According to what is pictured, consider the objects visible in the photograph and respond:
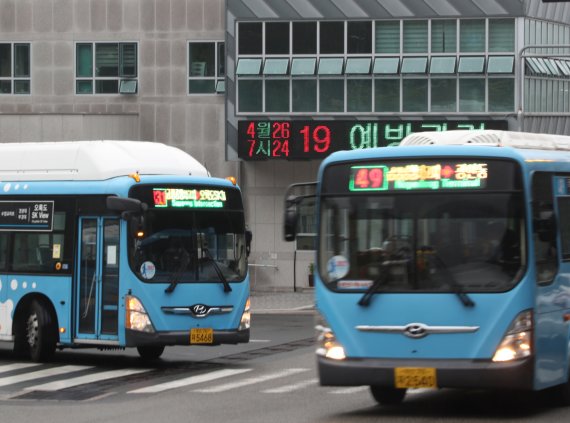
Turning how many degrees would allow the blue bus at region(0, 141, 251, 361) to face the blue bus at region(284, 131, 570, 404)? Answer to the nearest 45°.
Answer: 0° — it already faces it

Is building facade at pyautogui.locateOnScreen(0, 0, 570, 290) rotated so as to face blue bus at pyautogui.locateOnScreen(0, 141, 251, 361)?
yes

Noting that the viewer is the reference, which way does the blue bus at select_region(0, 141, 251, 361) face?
facing the viewer and to the right of the viewer

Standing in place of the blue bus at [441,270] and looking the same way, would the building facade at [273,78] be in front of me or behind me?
behind

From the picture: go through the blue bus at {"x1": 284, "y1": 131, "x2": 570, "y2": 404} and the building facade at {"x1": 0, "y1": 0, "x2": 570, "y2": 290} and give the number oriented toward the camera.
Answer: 2

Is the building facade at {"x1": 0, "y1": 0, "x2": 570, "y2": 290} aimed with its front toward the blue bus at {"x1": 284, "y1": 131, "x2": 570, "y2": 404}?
yes

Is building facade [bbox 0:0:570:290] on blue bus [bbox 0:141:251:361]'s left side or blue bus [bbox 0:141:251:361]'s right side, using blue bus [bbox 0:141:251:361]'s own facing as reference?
on its left

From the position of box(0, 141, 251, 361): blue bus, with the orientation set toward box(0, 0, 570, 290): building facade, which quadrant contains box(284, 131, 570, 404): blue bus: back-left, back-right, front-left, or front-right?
back-right

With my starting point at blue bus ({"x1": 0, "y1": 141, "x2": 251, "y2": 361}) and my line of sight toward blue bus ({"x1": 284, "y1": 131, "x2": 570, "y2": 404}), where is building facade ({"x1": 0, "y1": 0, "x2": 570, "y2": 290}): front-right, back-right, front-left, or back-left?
back-left
